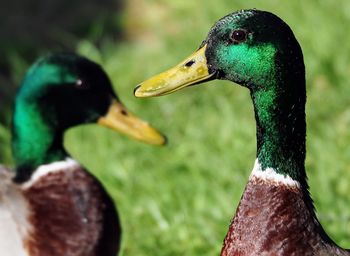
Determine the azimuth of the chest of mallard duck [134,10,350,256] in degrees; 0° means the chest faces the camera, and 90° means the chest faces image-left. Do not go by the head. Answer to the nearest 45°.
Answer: approximately 90°

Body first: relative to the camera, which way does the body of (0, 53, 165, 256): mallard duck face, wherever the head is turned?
to the viewer's right
